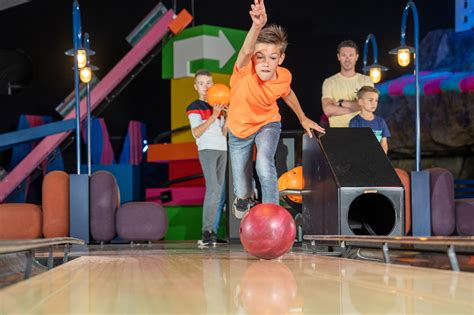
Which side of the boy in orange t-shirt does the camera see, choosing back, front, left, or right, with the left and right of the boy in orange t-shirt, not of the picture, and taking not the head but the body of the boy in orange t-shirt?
front

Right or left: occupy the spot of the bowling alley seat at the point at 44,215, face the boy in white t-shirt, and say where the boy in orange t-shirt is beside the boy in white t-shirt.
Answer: right

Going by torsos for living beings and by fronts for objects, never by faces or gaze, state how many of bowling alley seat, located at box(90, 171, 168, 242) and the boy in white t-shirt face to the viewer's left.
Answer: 0

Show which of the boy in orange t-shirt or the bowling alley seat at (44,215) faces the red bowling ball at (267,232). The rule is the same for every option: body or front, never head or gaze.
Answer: the boy in orange t-shirt

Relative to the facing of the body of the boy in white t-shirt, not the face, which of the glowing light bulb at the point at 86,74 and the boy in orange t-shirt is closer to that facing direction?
the boy in orange t-shirt

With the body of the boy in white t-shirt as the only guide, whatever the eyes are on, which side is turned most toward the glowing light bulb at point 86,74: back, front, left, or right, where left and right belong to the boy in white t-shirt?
back

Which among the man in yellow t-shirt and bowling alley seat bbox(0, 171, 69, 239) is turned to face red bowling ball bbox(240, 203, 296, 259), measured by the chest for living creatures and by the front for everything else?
the man in yellow t-shirt

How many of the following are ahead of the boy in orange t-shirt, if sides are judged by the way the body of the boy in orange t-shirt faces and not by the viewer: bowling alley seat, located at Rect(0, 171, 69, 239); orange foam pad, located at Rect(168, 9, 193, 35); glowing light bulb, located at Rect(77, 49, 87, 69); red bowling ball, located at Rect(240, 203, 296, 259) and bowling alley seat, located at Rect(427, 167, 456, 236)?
1

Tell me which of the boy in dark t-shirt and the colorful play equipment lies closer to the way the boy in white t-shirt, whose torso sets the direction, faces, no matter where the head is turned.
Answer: the boy in dark t-shirt
